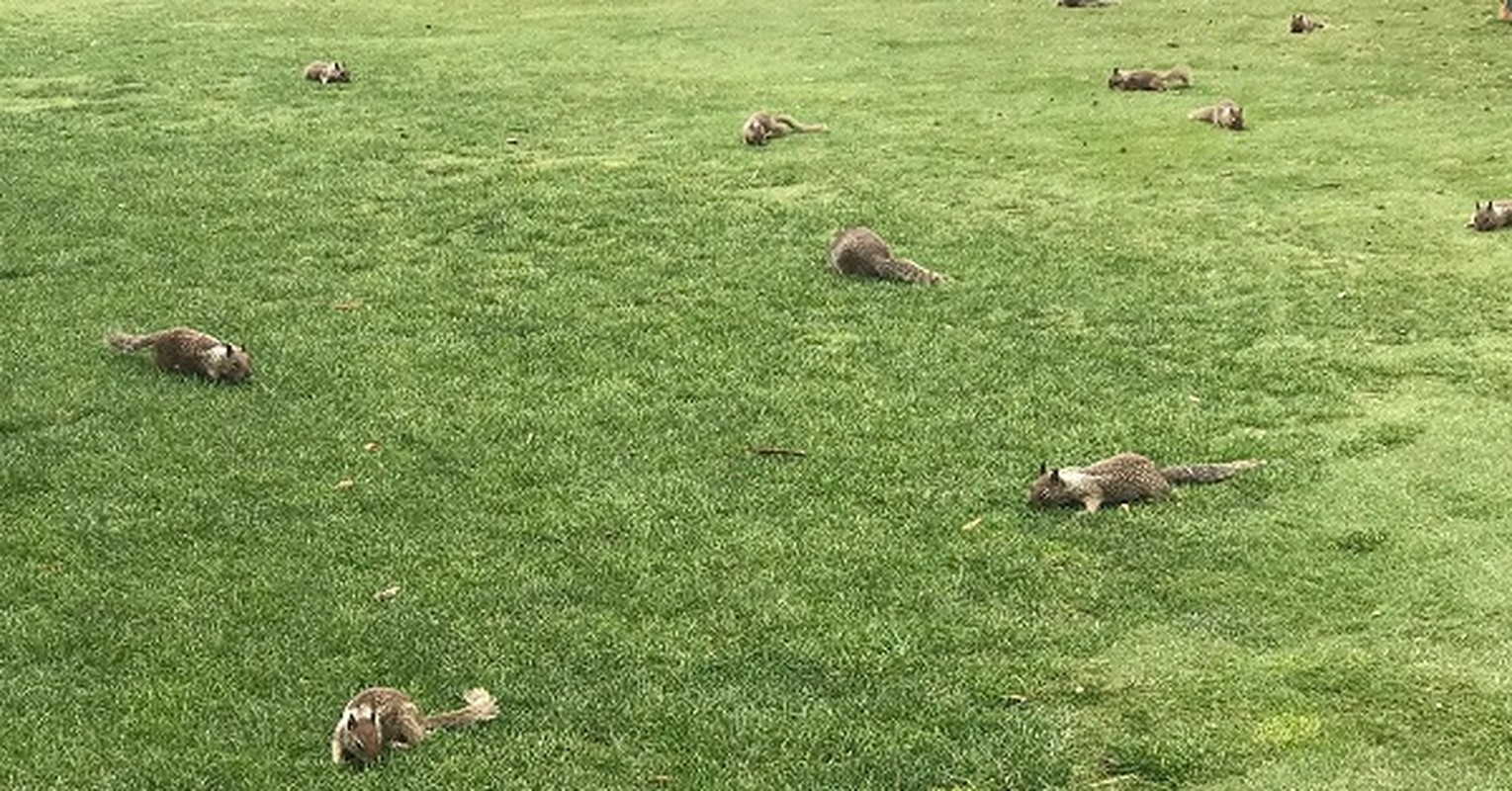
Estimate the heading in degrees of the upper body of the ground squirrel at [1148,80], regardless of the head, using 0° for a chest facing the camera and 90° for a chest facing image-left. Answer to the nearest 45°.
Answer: approximately 90°

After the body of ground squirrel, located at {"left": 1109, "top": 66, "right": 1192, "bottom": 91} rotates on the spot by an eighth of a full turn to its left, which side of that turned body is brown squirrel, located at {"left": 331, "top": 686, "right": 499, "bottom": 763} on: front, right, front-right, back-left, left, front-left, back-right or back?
front-left

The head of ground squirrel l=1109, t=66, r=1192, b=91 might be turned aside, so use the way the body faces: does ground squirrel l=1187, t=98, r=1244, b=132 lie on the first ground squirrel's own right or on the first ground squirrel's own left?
on the first ground squirrel's own left

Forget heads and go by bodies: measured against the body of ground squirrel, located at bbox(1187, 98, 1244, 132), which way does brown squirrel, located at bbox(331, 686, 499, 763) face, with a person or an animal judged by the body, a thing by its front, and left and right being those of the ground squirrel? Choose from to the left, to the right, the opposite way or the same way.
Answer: to the right

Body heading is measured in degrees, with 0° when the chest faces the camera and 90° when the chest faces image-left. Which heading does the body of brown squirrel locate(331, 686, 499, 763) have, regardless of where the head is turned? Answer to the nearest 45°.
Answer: approximately 45°

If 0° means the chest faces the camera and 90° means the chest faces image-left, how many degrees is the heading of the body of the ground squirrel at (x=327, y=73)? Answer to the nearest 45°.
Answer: approximately 270°

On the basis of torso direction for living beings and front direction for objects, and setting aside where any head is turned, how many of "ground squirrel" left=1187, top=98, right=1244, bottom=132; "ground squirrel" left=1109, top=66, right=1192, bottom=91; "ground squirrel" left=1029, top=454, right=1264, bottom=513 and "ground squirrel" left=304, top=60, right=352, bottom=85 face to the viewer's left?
2

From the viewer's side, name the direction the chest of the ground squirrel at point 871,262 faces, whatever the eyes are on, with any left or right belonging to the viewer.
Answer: facing away from the viewer and to the left of the viewer

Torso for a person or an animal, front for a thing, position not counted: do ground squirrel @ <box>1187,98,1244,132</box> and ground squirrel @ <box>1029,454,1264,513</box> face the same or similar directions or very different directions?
very different directions

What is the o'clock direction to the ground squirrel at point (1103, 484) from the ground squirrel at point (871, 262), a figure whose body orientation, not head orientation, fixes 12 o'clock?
the ground squirrel at point (1103, 484) is roughly at 7 o'clock from the ground squirrel at point (871, 262).

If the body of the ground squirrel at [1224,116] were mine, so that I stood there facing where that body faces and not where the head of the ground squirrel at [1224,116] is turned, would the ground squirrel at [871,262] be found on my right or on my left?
on my right

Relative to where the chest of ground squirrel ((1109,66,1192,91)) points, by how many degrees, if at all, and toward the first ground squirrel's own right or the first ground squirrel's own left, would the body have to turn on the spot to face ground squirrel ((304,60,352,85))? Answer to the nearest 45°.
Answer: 0° — it already faces it

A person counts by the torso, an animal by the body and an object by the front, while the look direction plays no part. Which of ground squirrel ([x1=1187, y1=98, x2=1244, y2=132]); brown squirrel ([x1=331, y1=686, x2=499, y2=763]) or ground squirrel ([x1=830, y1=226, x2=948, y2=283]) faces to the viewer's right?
ground squirrel ([x1=1187, y1=98, x2=1244, y2=132])

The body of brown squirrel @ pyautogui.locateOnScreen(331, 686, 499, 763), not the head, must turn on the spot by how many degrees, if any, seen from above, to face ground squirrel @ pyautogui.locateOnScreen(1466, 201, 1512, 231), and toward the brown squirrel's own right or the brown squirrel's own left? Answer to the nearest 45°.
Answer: approximately 180°

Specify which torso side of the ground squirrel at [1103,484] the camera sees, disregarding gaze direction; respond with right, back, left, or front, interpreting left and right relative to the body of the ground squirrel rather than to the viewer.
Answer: left

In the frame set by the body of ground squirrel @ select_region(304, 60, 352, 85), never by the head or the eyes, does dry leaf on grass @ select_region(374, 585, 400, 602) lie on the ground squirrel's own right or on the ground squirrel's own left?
on the ground squirrel's own right
